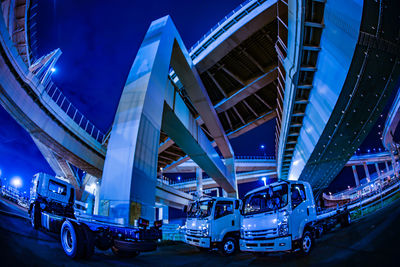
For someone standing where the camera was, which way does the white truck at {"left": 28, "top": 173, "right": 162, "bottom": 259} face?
facing away from the viewer and to the left of the viewer

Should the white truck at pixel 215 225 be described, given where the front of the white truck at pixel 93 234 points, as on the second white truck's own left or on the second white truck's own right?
on the second white truck's own right

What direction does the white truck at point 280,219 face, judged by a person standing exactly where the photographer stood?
facing the viewer and to the left of the viewer

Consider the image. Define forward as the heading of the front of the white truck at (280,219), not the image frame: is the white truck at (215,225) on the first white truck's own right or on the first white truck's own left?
on the first white truck's own right

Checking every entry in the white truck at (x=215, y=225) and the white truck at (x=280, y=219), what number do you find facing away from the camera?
0

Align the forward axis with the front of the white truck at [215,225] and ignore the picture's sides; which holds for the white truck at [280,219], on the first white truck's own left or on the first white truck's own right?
on the first white truck's own left
